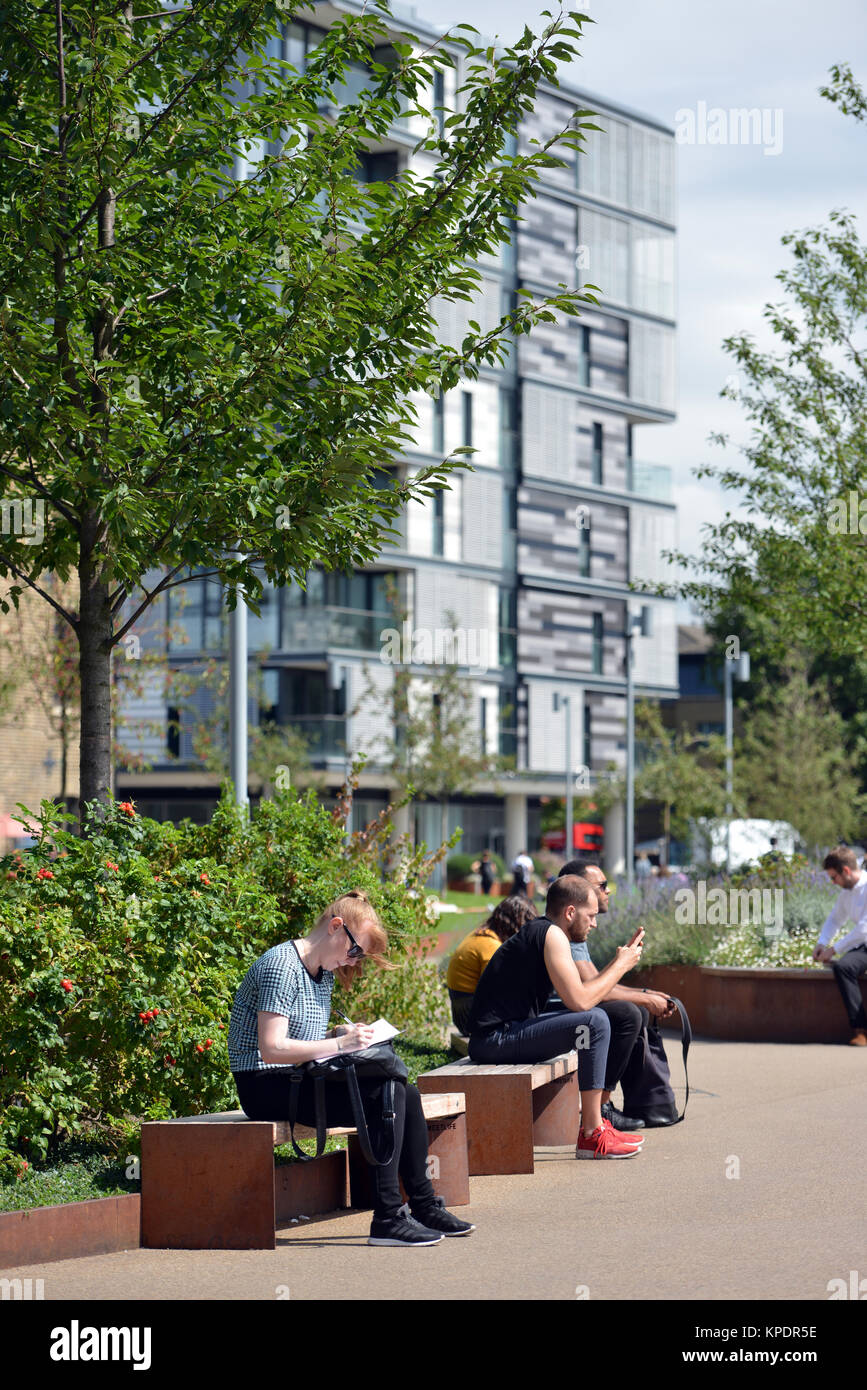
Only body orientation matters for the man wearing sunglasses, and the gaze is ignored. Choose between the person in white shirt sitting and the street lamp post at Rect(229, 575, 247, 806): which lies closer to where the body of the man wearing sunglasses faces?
the person in white shirt sitting

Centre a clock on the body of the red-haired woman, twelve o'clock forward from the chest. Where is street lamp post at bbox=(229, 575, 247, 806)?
The street lamp post is roughly at 9 o'clock from the red-haired woman.

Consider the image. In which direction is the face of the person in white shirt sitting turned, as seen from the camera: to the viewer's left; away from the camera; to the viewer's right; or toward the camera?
to the viewer's left

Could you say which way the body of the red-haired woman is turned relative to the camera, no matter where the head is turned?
to the viewer's right

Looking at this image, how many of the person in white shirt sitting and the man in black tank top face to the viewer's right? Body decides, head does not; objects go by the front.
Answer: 1

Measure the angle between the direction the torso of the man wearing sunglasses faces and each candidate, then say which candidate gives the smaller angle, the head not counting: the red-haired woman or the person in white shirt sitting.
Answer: the person in white shirt sitting

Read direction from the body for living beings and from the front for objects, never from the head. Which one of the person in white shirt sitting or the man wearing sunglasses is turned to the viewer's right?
the man wearing sunglasses

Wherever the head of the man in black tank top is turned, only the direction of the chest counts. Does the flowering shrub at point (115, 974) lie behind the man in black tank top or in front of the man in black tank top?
behind

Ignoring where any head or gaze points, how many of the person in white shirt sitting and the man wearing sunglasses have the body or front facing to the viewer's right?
1

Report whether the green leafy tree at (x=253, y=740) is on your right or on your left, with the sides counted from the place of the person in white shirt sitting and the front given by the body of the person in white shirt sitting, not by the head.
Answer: on your right

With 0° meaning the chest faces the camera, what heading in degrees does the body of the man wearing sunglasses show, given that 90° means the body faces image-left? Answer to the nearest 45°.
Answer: approximately 270°

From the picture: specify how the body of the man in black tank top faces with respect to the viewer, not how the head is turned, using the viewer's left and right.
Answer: facing to the right of the viewer

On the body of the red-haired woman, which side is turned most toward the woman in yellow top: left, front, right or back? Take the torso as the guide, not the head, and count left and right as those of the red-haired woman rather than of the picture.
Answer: left
